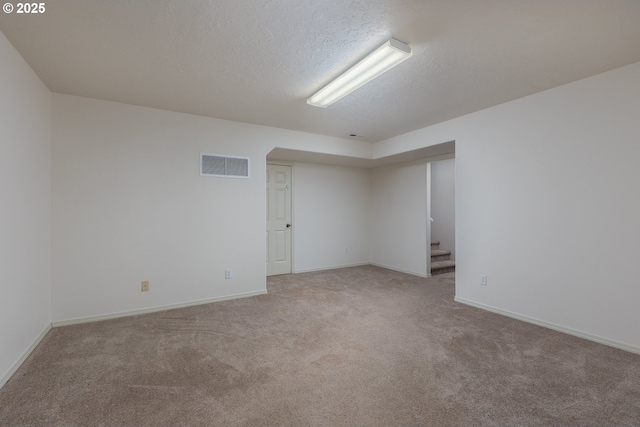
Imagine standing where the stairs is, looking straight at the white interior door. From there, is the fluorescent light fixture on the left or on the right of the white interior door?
left

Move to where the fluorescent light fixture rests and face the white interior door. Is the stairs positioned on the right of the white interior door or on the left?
right

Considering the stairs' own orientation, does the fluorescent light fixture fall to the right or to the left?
on its right

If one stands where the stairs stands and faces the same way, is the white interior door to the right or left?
on its right

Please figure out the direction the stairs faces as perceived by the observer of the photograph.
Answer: facing the viewer and to the right of the viewer

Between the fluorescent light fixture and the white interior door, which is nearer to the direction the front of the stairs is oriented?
the fluorescent light fixture
